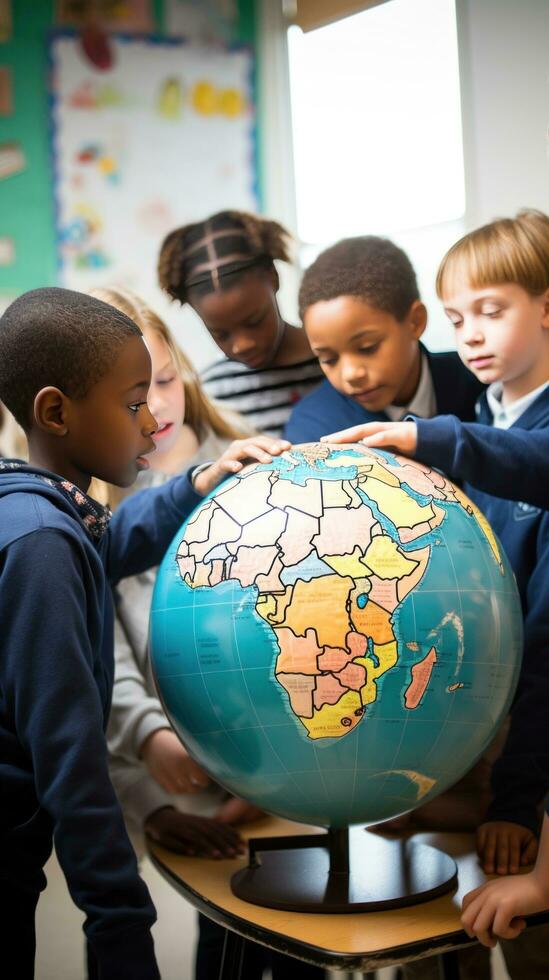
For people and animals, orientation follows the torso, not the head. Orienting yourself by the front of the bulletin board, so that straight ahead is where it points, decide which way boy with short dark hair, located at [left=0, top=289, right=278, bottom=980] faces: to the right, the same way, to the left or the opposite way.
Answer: to the left

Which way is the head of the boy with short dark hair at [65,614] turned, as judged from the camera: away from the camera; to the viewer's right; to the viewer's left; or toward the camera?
to the viewer's right

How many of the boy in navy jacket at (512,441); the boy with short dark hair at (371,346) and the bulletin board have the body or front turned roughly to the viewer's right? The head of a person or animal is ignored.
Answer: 0

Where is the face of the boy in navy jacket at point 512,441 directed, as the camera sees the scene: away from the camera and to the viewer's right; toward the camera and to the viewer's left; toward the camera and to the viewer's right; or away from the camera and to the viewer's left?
toward the camera and to the viewer's left

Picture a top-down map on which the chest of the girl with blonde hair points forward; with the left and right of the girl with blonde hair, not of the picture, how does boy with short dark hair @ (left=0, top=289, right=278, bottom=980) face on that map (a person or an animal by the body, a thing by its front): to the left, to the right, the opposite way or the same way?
to the left

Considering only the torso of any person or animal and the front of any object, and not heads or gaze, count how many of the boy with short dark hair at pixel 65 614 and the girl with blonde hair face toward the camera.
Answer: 1

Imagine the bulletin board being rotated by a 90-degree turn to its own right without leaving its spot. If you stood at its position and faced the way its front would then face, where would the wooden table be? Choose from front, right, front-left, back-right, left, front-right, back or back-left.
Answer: left

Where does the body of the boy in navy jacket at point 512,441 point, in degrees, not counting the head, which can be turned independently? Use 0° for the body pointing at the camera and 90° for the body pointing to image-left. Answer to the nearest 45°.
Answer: approximately 45°

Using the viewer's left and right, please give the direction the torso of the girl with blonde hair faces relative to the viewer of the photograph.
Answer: facing the viewer

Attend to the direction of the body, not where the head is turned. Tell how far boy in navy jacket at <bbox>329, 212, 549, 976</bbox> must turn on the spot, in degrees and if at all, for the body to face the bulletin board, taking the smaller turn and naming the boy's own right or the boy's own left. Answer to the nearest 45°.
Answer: approximately 90° to the boy's own right

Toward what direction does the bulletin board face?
toward the camera

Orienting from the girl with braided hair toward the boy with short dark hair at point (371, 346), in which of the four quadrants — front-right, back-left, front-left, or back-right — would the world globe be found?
front-right

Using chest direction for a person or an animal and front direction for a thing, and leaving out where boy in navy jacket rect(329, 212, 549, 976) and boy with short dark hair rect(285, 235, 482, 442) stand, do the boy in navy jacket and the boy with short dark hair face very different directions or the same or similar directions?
same or similar directions

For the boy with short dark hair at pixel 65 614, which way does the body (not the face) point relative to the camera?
to the viewer's right

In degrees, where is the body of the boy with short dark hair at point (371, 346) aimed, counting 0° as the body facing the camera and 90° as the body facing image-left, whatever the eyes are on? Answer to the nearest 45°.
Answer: approximately 45°

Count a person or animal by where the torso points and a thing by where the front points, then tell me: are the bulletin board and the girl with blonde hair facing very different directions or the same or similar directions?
same or similar directions
